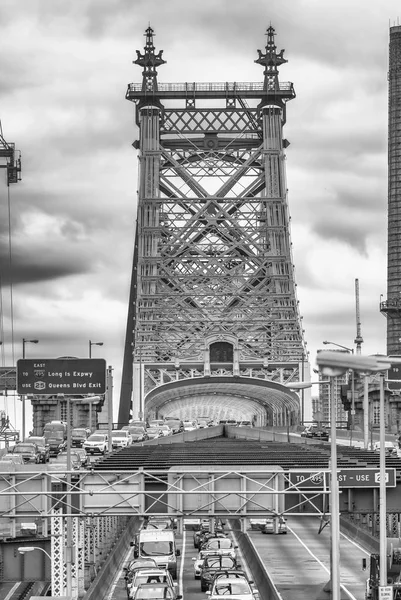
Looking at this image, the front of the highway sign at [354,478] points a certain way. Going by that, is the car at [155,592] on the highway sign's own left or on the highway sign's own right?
on the highway sign's own right

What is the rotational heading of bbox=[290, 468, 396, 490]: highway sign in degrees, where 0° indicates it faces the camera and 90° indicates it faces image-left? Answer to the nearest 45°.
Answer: approximately 0°
